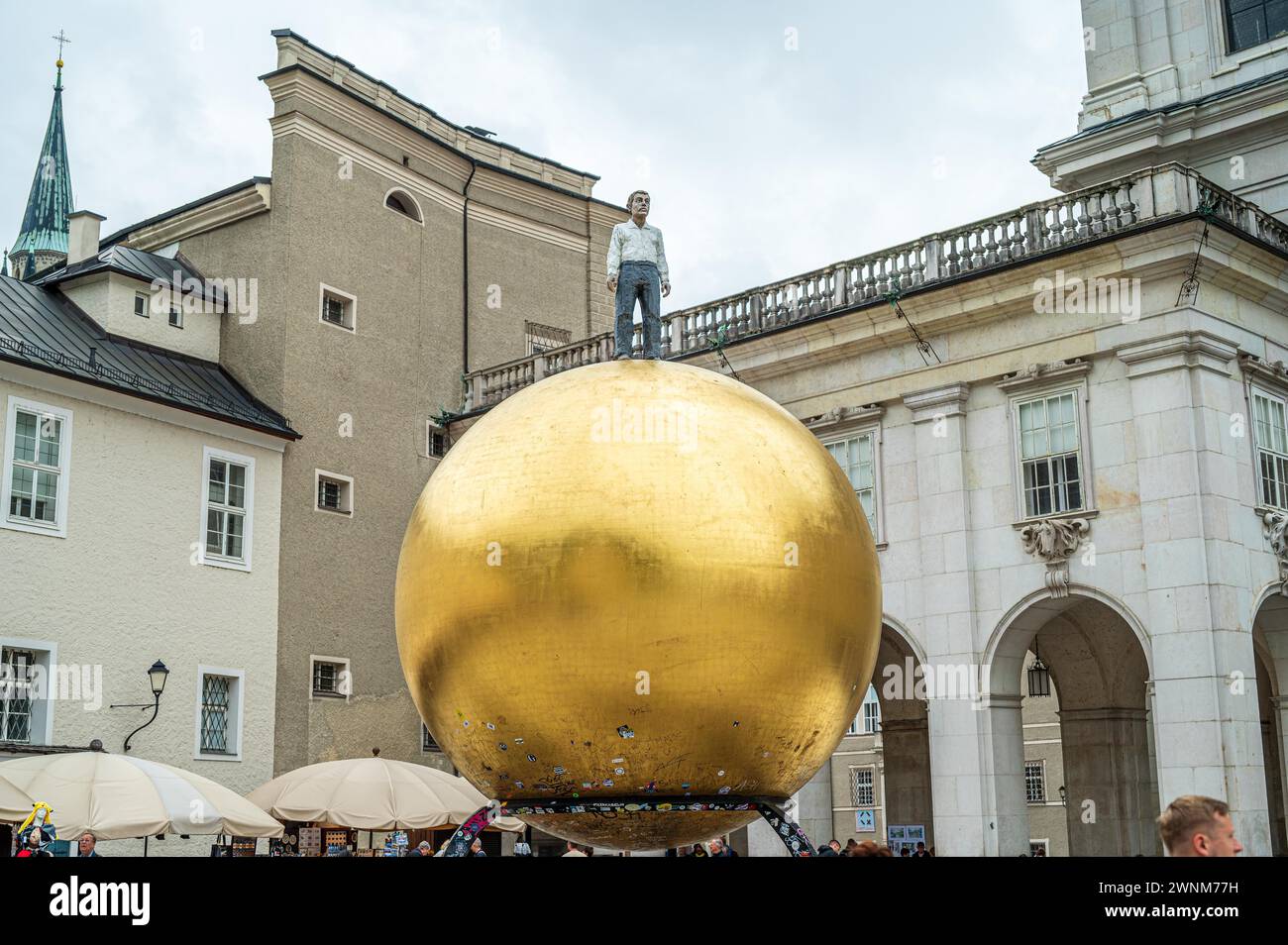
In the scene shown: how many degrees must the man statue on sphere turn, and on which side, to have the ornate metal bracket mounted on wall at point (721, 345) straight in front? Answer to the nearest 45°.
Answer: approximately 180°

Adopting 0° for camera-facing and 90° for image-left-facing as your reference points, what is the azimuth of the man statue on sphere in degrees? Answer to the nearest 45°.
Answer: approximately 0°

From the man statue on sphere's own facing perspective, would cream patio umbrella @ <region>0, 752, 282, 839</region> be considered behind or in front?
behind

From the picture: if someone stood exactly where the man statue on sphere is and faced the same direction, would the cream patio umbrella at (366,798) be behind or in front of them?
behind

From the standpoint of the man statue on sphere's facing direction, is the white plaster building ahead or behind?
behind

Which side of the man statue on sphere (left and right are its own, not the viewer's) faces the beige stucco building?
back

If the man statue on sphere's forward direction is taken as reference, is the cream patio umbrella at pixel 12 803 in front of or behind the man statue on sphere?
behind
